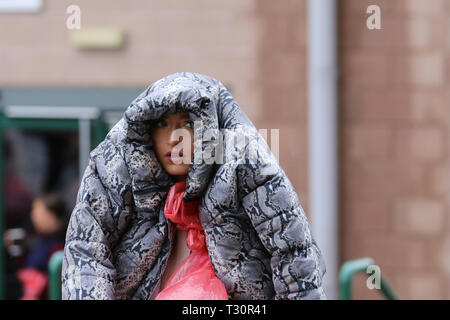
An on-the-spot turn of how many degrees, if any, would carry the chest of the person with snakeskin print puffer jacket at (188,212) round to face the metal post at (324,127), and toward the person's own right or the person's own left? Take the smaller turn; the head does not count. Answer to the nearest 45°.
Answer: approximately 180°

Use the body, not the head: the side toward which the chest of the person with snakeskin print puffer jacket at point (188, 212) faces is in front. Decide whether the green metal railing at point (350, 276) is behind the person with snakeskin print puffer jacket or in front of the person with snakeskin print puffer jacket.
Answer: behind

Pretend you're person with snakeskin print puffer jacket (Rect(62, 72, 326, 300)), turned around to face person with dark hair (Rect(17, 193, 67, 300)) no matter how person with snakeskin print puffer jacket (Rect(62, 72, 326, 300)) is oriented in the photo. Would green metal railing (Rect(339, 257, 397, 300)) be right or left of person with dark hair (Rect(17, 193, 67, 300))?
right

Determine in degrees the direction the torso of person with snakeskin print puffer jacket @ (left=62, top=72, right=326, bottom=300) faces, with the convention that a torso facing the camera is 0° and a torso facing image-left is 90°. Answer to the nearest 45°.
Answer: approximately 0°

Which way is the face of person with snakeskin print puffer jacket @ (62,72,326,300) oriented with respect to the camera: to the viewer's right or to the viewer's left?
to the viewer's left

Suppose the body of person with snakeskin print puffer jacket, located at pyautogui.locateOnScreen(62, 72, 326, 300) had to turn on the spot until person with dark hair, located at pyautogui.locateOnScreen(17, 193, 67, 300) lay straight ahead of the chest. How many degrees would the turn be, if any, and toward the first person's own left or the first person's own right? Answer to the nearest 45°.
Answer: approximately 180°
